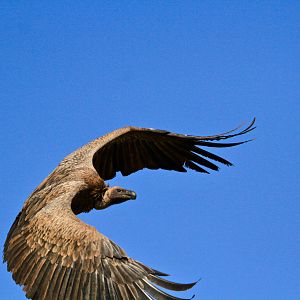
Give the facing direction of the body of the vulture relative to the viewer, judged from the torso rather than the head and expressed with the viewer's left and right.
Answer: facing to the right of the viewer
